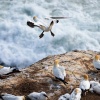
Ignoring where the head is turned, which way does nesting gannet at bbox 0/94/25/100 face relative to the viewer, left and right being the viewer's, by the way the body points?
facing to the right of the viewer

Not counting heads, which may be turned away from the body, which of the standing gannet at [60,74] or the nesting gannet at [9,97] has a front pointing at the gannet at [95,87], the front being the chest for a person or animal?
the nesting gannet at [9,97]

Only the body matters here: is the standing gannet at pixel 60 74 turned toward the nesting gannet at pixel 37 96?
no

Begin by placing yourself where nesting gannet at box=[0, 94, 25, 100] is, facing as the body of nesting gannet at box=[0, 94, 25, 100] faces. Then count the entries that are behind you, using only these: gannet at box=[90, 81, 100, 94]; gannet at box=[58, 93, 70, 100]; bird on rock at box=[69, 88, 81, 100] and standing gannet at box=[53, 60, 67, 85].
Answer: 0

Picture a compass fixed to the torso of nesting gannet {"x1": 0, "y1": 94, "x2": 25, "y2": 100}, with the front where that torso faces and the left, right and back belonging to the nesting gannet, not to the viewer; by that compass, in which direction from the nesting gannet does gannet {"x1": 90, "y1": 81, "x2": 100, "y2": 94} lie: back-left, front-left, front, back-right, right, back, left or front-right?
front

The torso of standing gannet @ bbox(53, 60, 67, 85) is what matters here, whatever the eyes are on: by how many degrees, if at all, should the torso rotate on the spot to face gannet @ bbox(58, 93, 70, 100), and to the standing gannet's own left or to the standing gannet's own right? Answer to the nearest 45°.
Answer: approximately 135° to the standing gannet's own left

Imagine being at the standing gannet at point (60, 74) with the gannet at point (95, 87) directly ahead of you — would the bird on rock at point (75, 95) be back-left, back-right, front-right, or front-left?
front-right

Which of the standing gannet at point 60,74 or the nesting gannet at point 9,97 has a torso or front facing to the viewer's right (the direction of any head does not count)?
the nesting gannet at point 9,97

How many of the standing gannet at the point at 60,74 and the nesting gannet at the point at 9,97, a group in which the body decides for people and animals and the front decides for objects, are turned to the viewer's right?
1

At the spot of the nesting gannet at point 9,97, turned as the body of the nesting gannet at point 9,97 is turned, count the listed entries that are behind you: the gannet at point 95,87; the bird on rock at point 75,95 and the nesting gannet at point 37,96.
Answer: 0

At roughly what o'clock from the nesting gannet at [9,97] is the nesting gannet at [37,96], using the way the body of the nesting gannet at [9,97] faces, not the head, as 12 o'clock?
the nesting gannet at [37,96] is roughly at 12 o'clock from the nesting gannet at [9,97].

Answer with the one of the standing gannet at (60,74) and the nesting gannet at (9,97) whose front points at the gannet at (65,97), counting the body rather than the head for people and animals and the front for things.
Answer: the nesting gannet at (9,97)

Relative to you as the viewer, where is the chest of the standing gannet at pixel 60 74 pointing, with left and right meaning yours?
facing away from the viewer and to the left of the viewer

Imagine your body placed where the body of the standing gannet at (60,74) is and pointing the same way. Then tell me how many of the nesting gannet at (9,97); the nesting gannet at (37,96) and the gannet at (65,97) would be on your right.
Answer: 0
